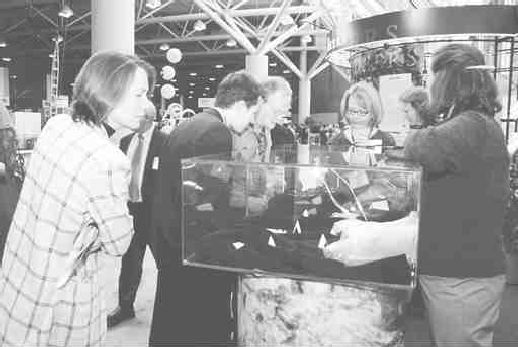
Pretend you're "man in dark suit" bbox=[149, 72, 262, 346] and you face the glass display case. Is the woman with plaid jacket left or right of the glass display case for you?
right

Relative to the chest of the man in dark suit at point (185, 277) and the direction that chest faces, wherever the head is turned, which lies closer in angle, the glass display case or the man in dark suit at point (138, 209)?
the glass display case

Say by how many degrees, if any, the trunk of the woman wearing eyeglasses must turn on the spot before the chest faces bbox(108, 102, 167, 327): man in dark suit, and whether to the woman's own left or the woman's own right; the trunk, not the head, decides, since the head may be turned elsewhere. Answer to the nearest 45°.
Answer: approximately 45° to the woman's own right

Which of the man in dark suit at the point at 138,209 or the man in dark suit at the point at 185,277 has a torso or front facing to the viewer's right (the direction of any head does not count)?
the man in dark suit at the point at 185,277

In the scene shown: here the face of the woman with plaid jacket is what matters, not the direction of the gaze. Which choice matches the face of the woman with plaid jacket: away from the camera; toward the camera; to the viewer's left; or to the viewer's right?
to the viewer's right

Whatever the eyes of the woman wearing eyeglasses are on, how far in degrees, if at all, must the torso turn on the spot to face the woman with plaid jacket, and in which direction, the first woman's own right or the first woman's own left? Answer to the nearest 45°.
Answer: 0° — they already face them

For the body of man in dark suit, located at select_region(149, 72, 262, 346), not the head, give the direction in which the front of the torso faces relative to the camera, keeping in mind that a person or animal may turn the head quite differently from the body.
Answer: to the viewer's right
